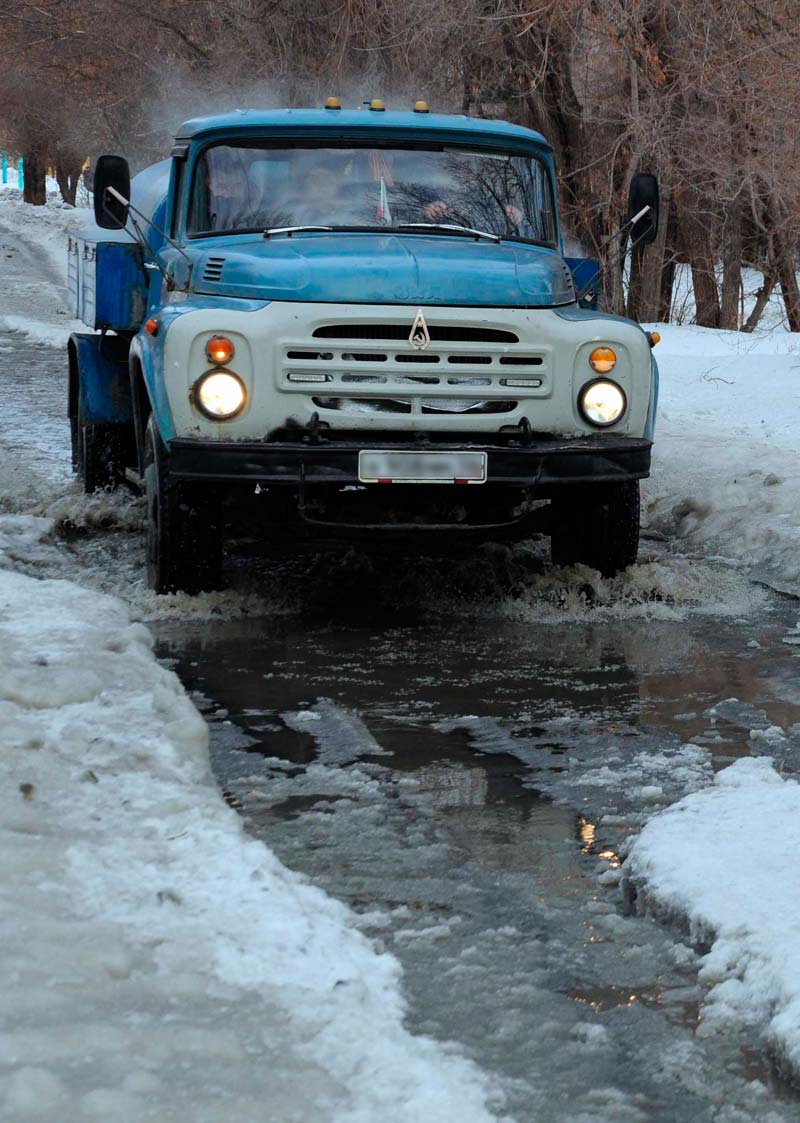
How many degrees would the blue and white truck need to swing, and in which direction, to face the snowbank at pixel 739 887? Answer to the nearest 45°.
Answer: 0° — it already faces it

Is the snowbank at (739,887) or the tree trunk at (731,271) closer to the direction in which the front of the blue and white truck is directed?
the snowbank

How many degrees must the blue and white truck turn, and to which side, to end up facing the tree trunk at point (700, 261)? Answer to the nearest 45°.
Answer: approximately 180°

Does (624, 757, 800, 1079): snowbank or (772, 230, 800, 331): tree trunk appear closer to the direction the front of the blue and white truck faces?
the snowbank

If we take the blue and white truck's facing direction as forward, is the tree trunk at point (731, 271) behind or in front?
behind

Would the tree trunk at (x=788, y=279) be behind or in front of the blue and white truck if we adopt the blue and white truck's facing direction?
behind

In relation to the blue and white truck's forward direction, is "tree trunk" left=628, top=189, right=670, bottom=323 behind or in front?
behind

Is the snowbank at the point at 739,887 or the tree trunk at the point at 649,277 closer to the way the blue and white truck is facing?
the snowbank

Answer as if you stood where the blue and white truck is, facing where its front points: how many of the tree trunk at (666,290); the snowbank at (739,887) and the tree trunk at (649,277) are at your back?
2

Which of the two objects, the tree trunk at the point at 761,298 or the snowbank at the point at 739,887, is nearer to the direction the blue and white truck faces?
the snowbank

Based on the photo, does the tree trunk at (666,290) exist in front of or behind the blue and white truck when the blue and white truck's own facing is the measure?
behind

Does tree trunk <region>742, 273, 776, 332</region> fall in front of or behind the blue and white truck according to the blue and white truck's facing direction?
behind

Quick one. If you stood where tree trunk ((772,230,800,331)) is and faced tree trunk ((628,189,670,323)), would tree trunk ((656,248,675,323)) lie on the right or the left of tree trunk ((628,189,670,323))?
right

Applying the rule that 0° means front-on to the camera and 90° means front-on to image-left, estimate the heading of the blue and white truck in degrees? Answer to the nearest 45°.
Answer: approximately 0°
